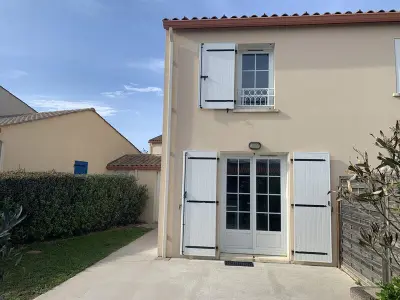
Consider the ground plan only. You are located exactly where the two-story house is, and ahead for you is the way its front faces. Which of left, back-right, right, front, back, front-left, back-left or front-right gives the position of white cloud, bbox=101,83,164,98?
back-right

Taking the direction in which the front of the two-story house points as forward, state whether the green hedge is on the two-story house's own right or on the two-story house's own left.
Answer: on the two-story house's own right

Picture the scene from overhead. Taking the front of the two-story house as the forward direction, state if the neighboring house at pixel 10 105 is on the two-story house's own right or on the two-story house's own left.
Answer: on the two-story house's own right

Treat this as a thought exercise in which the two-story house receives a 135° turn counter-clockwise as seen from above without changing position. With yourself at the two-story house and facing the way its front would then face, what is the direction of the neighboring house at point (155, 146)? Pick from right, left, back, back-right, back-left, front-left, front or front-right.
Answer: left

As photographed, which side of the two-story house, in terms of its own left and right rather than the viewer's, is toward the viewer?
front

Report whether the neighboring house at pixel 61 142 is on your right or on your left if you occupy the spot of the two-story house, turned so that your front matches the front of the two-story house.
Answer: on your right

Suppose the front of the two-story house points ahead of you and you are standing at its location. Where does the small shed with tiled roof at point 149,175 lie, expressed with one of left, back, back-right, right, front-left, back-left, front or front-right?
back-right
